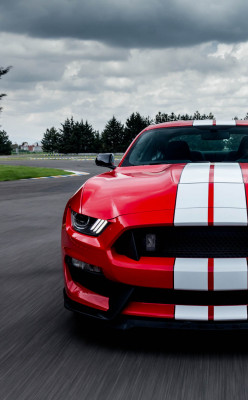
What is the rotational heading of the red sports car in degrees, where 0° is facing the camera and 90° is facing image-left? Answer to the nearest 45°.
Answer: approximately 0°
